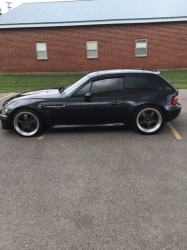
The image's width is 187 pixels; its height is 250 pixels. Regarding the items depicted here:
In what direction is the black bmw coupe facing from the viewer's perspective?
to the viewer's left

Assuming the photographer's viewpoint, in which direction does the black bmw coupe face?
facing to the left of the viewer
